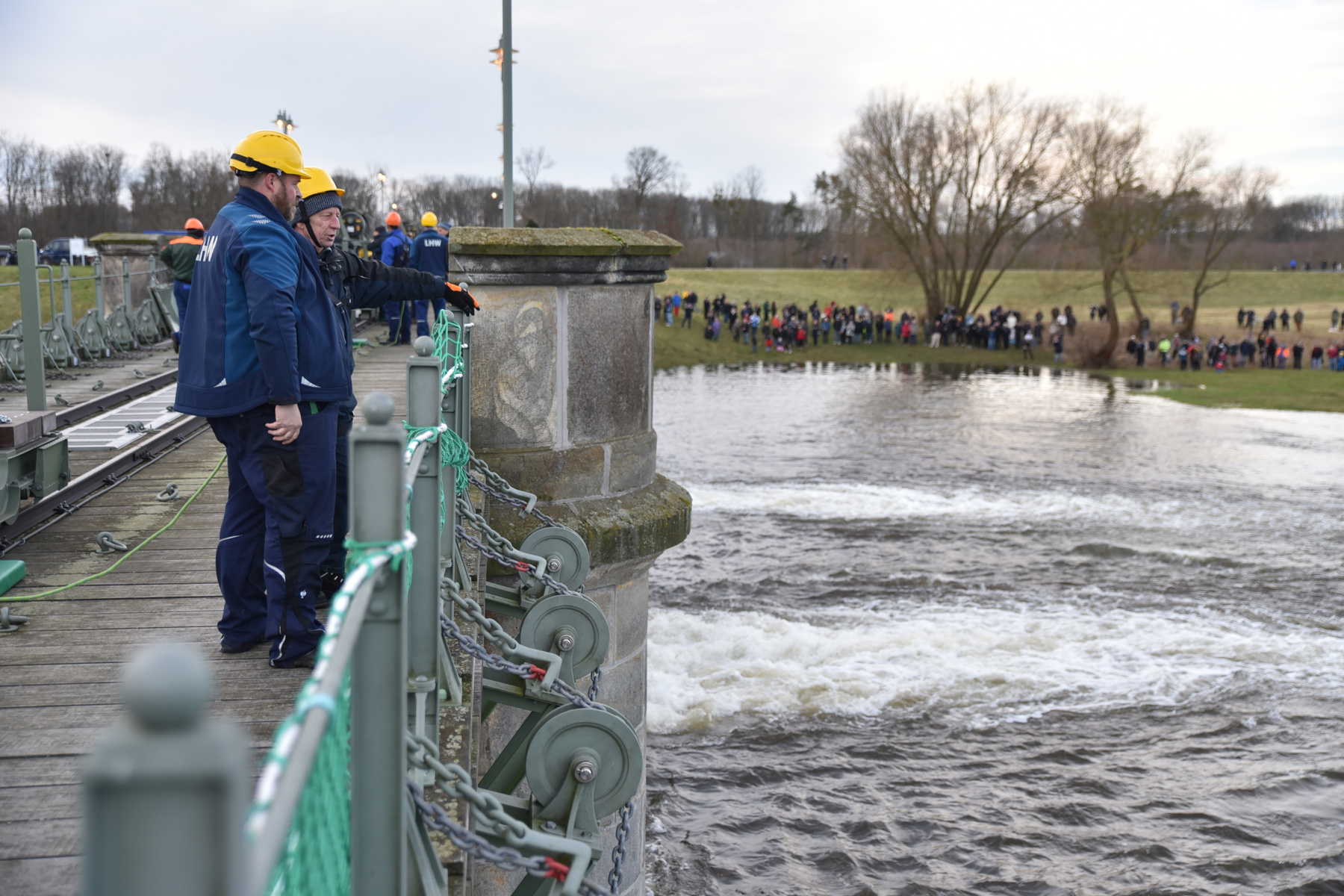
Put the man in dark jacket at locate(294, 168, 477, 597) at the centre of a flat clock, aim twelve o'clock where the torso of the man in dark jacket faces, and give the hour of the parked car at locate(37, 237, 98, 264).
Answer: The parked car is roughly at 7 o'clock from the man in dark jacket.

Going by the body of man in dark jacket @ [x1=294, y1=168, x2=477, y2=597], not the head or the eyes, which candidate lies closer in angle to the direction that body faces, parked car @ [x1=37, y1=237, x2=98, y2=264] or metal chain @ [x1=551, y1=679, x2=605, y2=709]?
the metal chain

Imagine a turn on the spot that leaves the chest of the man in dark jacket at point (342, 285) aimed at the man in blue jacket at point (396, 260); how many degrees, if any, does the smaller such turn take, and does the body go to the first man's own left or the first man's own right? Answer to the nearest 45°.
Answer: approximately 135° to the first man's own left

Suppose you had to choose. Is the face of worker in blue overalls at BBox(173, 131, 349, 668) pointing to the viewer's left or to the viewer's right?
to the viewer's right

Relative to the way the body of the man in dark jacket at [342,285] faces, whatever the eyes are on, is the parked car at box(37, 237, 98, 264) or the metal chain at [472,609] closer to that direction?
the metal chain

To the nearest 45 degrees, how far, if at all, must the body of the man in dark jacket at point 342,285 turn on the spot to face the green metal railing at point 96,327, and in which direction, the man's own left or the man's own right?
approximately 135° to the man's own left

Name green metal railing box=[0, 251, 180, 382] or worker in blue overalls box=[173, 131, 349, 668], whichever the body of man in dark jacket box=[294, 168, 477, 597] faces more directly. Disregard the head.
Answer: the worker in blue overalls

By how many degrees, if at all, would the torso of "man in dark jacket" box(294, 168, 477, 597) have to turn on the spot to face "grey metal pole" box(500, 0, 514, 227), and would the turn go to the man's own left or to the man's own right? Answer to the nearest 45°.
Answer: approximately 135° to the man's own left

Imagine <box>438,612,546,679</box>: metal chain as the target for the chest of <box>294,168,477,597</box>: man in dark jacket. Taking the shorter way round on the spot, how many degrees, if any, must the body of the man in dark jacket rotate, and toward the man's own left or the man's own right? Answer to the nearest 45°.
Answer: approximately 45° to the man's own right

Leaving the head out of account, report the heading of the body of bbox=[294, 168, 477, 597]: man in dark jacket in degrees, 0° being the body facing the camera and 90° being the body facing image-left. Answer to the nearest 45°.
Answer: approximately 315°
